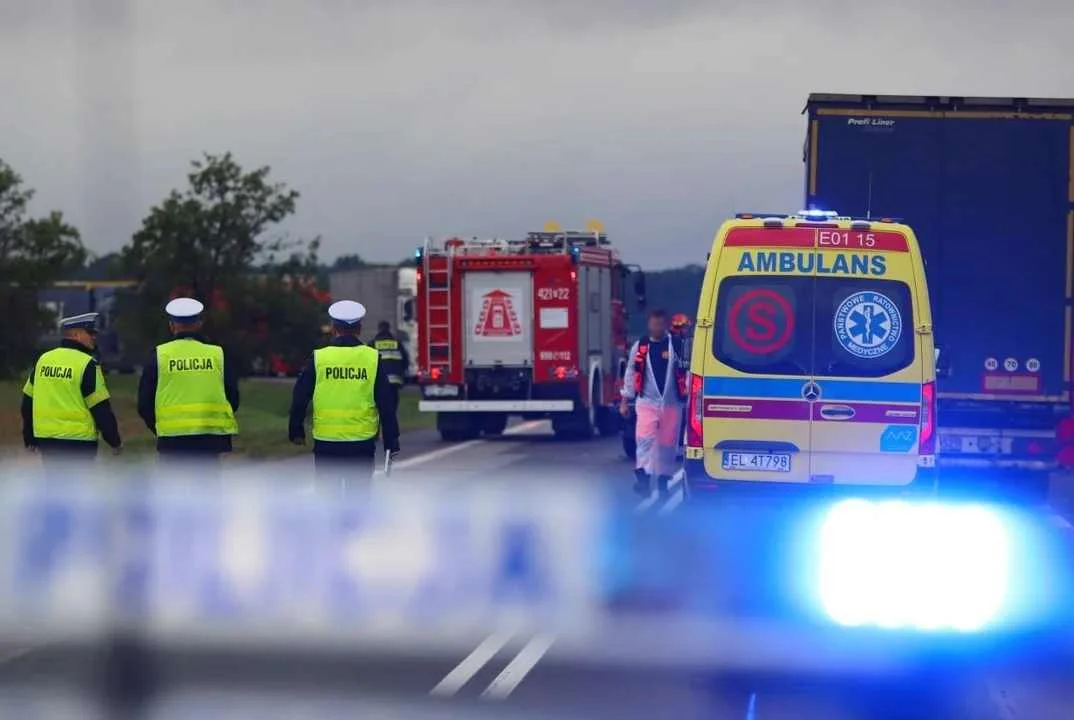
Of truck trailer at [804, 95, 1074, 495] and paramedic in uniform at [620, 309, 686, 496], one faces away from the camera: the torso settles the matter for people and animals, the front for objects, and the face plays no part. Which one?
the truck trailer

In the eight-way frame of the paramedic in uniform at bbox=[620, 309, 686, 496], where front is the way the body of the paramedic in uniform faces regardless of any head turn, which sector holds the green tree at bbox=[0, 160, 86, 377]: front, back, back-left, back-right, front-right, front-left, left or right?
back-right

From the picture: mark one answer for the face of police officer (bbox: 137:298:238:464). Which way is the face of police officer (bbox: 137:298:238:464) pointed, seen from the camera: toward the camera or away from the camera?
away from the camera

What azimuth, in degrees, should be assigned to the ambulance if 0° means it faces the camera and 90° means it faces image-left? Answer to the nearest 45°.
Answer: approximately 180°

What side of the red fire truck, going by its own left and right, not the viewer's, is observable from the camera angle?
back

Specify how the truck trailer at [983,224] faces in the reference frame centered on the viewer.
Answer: facing away from the viewer

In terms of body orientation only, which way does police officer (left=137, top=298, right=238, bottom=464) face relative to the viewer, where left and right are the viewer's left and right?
facing away from the viewer

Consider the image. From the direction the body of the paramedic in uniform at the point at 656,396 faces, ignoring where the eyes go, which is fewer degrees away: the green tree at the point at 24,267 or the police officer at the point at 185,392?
the police officer
